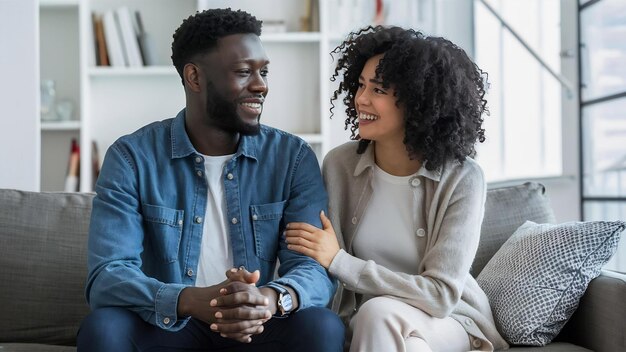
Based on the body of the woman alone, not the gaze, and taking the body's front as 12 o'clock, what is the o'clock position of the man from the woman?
The man is roughly at 1 o'clock from the woman.

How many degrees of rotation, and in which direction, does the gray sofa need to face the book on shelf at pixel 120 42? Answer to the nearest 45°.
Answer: approximately 180°

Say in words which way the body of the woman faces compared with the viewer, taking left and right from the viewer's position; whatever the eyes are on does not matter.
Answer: facing the viewer and to the left of the viewer

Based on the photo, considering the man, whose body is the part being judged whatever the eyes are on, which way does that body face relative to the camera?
toward the camera

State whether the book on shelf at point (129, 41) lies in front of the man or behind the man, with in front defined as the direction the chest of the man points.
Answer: behind

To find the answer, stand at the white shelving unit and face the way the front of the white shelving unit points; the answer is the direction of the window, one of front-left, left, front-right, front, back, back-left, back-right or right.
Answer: left

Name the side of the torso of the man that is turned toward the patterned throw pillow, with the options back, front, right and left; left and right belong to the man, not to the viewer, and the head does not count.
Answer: left

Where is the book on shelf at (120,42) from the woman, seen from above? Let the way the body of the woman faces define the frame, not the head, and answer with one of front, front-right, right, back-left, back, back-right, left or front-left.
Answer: right

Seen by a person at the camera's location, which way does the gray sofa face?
facing the viewer

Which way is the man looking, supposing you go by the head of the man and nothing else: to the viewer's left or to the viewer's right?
to the viewer's right

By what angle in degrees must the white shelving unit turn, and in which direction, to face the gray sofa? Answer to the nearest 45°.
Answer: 0° — it already faces it

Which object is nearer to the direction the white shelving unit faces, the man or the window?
the man

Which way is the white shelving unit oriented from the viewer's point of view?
toward the camera
